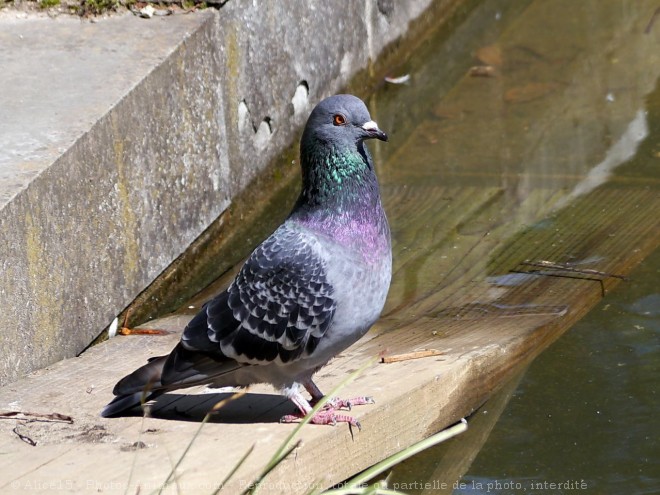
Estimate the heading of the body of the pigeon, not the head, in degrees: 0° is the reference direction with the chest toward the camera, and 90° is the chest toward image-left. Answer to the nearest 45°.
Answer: approximately 270°

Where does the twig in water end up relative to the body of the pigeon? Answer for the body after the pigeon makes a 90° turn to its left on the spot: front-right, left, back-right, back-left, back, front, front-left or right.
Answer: front-right
